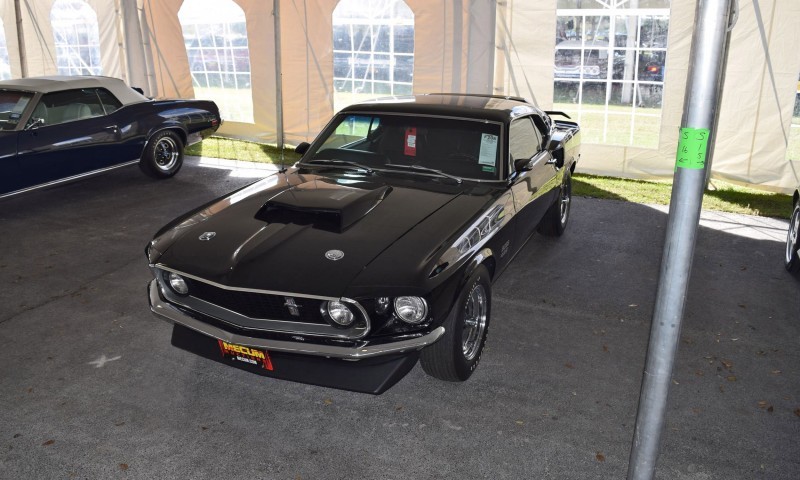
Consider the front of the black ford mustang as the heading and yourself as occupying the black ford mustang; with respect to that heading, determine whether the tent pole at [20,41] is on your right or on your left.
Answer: on your right

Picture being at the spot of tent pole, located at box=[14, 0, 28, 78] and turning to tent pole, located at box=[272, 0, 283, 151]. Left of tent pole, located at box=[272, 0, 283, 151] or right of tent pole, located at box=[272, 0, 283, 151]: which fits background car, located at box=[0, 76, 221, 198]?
right

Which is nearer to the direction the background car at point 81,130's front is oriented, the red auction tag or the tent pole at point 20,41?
the red auction tag

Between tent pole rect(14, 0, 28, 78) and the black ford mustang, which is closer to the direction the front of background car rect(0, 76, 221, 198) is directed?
the black ford mustang

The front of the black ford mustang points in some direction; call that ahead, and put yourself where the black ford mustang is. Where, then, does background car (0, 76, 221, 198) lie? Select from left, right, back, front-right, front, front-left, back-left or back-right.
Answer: right

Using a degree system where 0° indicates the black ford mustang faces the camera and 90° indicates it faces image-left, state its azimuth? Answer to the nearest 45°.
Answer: approximately 45°

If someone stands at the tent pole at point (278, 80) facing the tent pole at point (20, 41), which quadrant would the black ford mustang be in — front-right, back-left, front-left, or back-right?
back-left

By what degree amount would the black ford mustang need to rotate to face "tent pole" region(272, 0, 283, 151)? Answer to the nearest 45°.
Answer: approximately 135° to its right

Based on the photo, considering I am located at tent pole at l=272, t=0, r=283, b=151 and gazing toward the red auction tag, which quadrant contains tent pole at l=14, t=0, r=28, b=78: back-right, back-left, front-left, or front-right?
back-right
